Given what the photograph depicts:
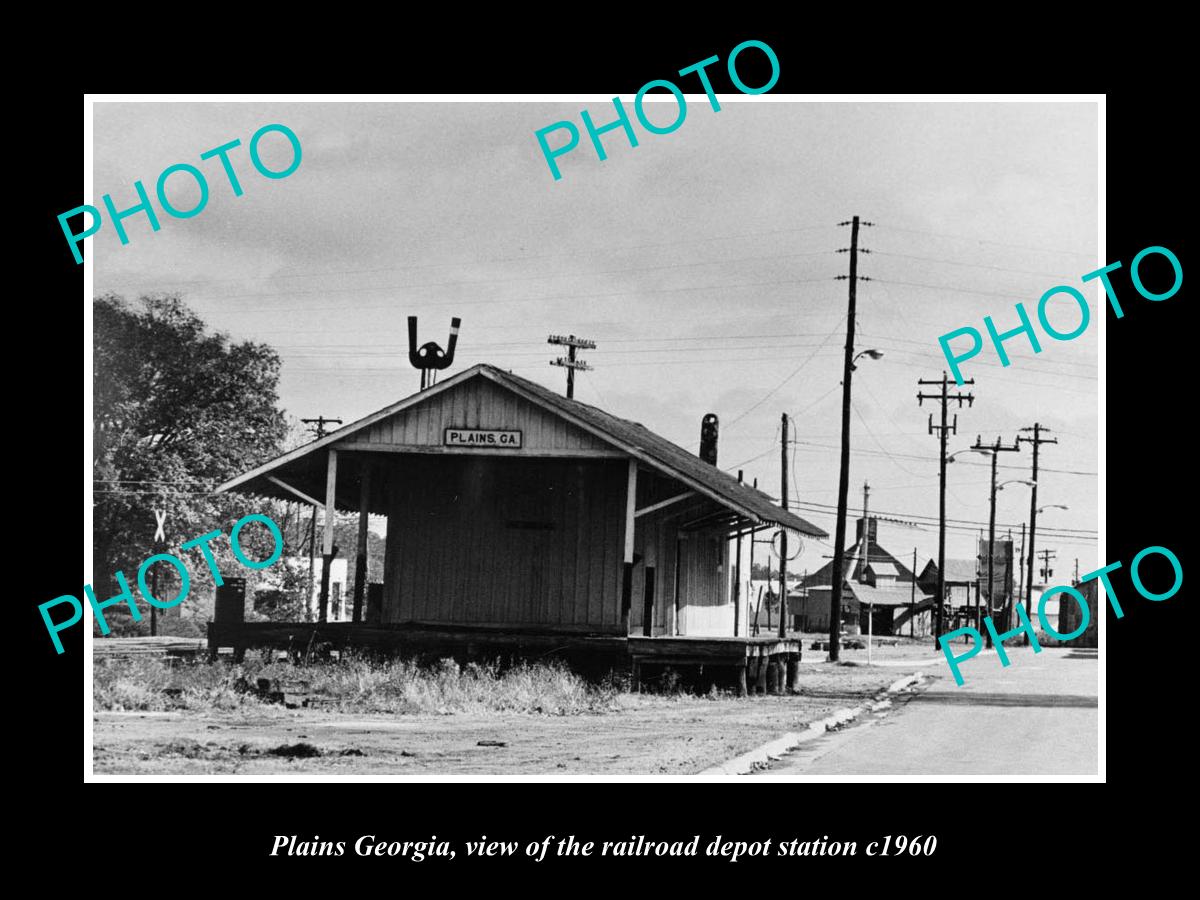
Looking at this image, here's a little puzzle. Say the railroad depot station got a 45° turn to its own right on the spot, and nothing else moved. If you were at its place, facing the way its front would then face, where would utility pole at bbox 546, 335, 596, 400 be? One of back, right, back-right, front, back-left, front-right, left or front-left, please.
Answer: back-right

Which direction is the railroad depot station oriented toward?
toward the camera

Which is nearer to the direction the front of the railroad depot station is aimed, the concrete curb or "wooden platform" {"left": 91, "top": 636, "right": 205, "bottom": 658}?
the concrete curb

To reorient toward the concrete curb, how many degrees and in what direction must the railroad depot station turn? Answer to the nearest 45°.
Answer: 0° — it already faces it
